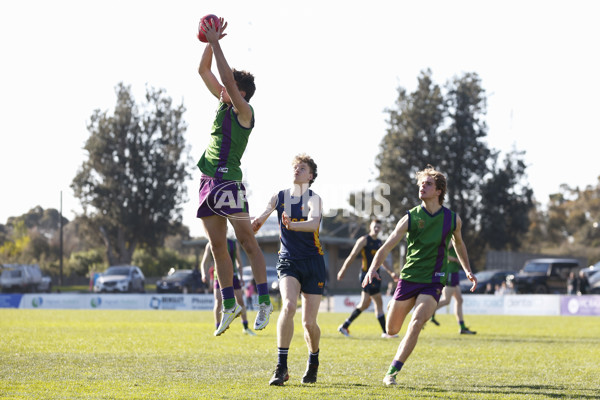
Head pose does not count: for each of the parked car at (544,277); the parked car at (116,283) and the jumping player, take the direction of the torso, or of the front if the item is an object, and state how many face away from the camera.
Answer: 0

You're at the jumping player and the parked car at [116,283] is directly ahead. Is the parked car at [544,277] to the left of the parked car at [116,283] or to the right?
right

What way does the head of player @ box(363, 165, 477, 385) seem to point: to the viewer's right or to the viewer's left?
to the viewer's left

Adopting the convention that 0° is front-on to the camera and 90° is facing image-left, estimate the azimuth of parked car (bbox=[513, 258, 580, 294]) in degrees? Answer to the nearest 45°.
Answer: approximately 45°

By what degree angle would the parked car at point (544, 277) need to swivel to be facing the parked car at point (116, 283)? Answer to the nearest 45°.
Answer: approximately 45° to its right

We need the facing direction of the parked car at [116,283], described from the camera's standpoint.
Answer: facing the viewer and to the left of the viewer

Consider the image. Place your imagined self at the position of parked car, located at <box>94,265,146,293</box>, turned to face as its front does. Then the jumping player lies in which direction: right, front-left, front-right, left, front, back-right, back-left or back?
front-left

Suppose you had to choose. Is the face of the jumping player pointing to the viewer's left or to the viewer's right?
to the viewer's left

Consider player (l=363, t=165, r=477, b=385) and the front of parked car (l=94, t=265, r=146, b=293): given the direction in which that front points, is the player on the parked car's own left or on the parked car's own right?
on the parked car's own left
